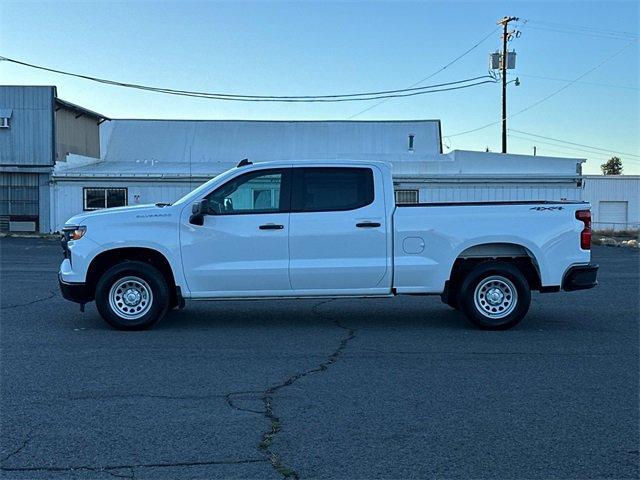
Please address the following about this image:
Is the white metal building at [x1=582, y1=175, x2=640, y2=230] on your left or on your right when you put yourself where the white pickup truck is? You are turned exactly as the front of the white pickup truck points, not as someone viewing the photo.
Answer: on your right

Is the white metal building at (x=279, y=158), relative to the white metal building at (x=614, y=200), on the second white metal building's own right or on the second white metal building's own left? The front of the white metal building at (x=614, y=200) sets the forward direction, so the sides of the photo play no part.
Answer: on the second white metal building's own right

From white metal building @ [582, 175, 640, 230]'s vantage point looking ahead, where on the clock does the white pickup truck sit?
The white pickup truck is roughly at 12 o'clock from the white metal building.

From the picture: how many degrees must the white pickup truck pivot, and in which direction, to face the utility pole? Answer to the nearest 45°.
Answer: approximately 90° to its right

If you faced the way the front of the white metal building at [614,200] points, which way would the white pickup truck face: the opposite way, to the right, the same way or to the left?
to the right

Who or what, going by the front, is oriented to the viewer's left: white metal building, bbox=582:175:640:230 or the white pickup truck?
the white pickup truck

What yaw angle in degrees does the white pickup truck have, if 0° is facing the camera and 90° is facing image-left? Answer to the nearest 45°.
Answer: approximately 90°

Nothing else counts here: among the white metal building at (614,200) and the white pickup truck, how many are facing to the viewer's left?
1

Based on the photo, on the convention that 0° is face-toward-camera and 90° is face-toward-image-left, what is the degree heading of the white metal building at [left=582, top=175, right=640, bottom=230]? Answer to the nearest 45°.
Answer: approximately 0°
